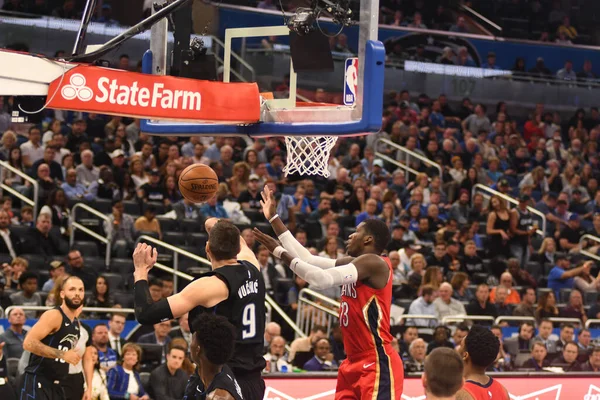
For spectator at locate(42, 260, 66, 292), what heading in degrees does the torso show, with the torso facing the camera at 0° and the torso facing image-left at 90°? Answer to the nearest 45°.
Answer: approximately 315°

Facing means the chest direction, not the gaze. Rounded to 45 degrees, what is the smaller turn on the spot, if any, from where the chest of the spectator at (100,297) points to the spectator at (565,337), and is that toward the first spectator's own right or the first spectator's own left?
approximately 90° to the first spectator's own left

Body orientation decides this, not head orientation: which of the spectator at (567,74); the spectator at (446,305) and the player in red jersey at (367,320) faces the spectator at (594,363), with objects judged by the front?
the spectator at (567,74)

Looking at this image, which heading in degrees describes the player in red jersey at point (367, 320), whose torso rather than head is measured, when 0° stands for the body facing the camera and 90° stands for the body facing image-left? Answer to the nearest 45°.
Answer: approximately 90°

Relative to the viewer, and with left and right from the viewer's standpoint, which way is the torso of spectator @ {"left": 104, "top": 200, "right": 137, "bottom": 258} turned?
facing the viewer

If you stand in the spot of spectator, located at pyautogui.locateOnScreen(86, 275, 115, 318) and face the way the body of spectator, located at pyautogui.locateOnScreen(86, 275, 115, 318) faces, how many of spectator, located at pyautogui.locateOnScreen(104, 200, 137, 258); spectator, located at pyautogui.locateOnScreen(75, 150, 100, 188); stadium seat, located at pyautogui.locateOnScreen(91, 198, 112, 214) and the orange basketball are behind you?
3

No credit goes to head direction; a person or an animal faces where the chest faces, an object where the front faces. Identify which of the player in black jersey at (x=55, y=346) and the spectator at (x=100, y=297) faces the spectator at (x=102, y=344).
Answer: the spectator at (x=100, y=297)

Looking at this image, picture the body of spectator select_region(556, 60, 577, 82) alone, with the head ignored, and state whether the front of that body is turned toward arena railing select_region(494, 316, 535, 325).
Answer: yes

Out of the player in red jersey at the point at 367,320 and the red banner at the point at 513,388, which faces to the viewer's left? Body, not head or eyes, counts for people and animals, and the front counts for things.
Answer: the player in red jersey

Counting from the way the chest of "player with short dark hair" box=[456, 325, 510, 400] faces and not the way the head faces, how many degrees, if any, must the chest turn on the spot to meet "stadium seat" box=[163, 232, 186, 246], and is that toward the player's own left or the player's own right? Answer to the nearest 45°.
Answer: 0° — they already face it
